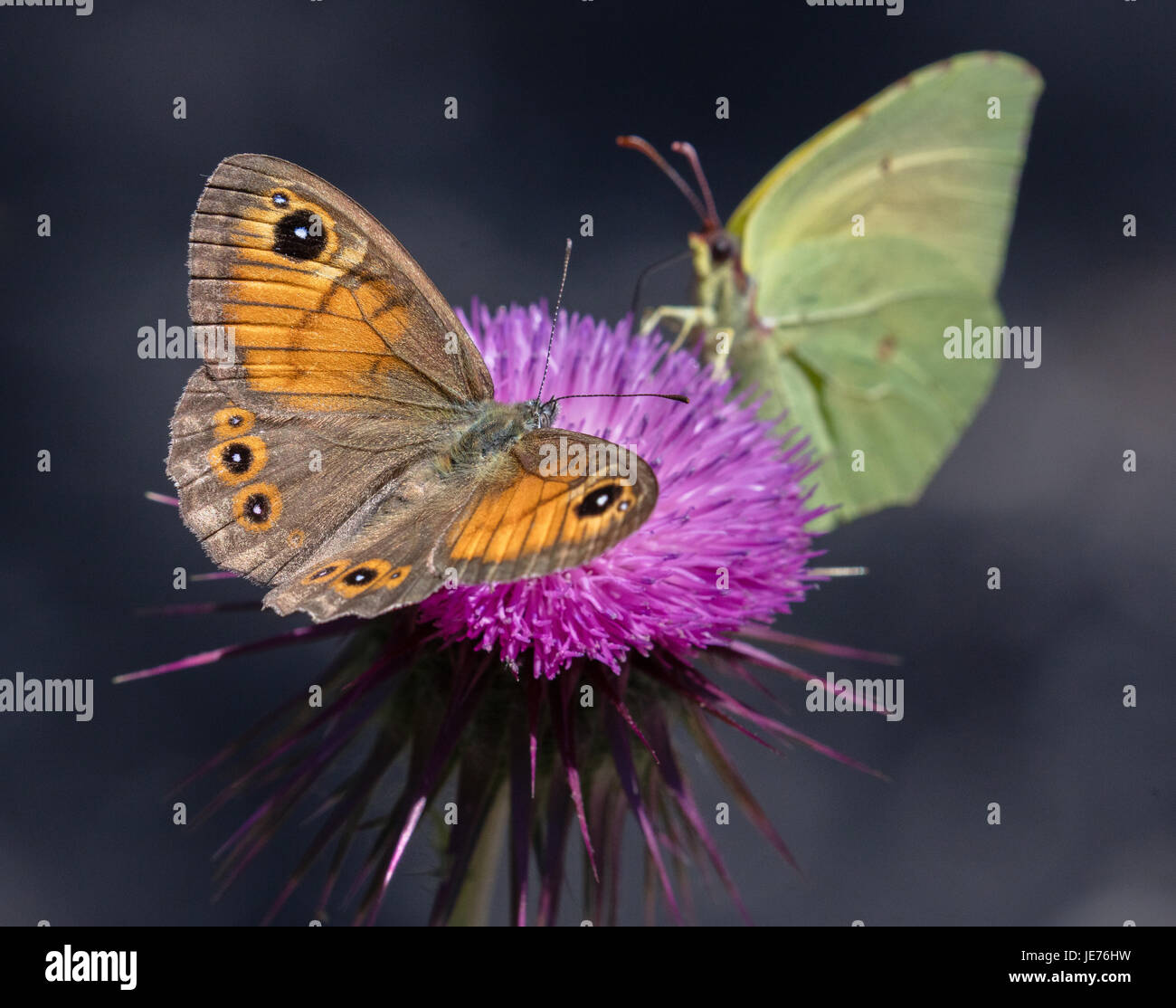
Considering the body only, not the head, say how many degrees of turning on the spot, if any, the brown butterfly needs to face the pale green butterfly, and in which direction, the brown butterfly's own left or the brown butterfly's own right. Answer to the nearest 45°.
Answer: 0° — it already faces it

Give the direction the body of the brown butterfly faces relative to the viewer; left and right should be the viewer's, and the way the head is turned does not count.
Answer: facing away from the viewer and to the right of the viewer

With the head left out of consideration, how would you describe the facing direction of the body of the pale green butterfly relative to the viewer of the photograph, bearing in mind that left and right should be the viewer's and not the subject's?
facing to the left of the viewer

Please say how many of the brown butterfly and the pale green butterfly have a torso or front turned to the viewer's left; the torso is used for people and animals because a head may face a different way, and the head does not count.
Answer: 1
